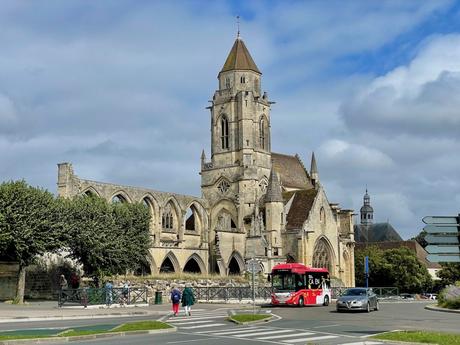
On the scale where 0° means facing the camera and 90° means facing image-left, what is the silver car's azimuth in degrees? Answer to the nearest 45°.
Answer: approximately 45°

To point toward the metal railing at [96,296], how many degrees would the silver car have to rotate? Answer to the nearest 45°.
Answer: approximately 45° to its right

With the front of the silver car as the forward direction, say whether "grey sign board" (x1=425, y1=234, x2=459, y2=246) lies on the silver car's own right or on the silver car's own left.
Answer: on the silver car's own left

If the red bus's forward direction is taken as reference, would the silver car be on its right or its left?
on its left

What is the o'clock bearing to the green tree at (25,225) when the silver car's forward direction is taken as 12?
The green tree is roughly at 2 o'clock from the silver car.

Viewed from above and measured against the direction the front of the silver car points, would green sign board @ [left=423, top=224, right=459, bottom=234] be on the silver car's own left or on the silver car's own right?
on the silver car's own left

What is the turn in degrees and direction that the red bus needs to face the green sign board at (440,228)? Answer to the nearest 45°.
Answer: approximately 45° to its left

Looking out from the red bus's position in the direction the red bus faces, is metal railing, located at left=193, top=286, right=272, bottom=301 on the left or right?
on its right
